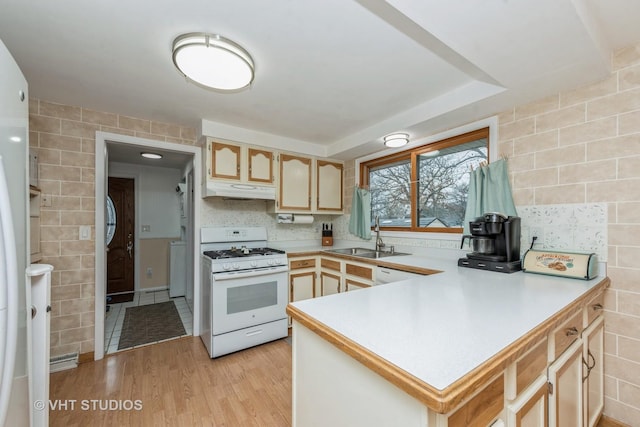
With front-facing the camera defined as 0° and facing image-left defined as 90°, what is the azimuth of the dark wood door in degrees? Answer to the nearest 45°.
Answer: approximately 315°

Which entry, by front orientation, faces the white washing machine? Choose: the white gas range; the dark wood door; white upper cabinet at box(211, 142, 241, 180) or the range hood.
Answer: the dark wood door

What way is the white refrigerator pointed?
to the viewer's right

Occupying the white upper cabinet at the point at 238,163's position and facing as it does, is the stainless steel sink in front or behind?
in front

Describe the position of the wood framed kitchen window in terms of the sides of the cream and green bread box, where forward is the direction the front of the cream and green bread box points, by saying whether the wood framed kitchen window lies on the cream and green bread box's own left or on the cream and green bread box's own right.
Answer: on the cream and green bread box's own right

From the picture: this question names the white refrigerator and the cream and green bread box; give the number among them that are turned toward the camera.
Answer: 1

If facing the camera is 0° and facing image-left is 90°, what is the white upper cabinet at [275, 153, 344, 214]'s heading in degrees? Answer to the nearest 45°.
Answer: approximately 315°

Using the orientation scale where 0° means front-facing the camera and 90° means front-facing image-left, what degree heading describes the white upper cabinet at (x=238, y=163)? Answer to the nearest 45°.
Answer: approximately 315°

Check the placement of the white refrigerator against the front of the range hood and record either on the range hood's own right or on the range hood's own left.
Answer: on the range hood's own right

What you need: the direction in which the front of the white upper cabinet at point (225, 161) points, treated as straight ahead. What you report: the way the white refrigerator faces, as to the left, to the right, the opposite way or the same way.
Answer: to the left

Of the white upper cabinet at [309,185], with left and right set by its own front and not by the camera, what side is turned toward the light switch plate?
right

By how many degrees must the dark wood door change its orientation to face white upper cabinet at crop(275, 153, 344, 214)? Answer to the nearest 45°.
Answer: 0° — it already faces it
